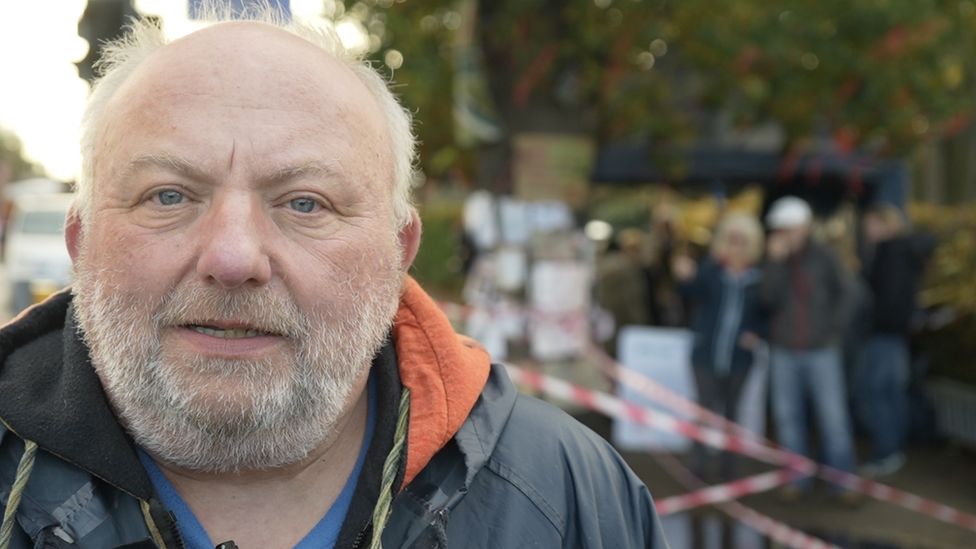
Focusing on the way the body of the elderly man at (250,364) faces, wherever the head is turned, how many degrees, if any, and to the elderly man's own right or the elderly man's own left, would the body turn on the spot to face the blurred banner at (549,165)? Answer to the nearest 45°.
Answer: approximately 180°

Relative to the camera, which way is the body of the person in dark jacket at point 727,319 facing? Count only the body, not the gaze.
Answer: toward the camera

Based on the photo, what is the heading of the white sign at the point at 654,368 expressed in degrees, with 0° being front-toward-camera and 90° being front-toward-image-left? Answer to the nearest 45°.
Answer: approximately 0°

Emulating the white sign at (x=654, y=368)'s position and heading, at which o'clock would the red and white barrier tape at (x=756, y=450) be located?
The red and white barrier tape is roughly at 11 o'clock from the white sign.

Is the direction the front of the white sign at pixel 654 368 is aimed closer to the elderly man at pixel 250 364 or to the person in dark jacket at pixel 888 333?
the elderly man

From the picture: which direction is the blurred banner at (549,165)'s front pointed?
toward the camera
